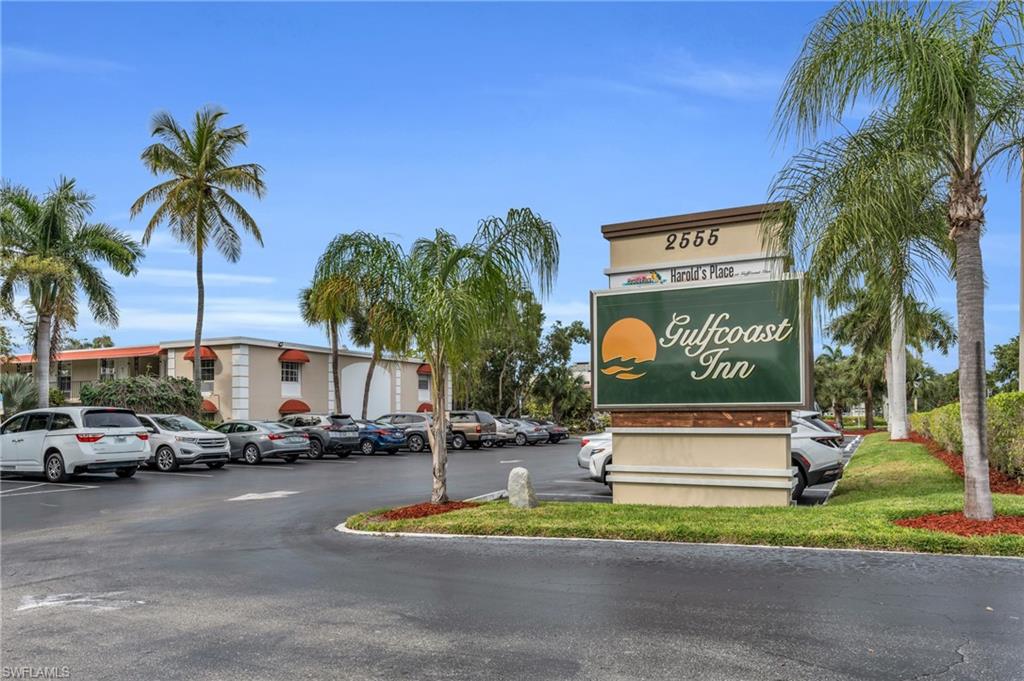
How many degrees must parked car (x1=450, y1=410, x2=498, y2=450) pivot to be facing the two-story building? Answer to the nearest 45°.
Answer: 0° — it already faces it

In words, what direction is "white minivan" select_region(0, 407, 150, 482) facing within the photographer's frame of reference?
facing away from the viewer and to the left of the viewer

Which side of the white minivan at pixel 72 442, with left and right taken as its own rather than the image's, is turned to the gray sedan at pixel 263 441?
right

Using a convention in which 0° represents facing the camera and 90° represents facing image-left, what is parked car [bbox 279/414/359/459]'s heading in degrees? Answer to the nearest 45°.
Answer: approximately 135°
